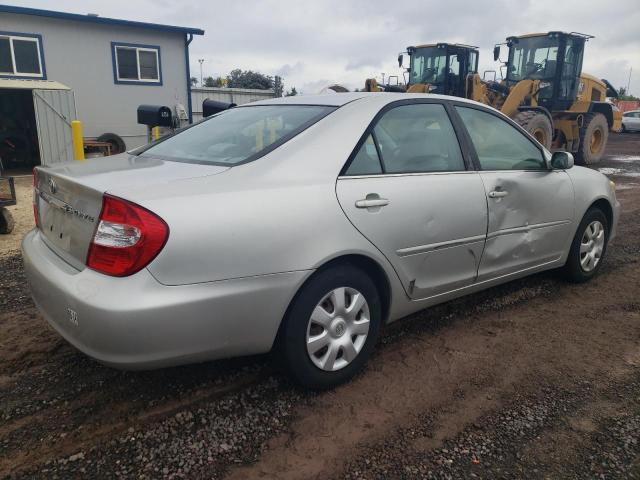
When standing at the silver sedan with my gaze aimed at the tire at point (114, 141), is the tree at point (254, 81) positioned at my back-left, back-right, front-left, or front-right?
front-right

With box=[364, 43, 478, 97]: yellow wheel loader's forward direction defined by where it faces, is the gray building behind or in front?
in front

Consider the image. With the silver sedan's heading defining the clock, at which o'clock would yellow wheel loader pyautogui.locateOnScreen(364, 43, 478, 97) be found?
The yellow wheel loader is roughly at 11 o'clock from the silver sedan.

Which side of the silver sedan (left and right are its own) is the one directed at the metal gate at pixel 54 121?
left

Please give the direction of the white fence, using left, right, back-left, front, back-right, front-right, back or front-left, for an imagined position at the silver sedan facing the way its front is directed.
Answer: front-left

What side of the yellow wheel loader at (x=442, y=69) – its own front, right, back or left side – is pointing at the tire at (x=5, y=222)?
front

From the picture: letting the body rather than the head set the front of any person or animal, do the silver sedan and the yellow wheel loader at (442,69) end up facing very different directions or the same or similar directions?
very different directions

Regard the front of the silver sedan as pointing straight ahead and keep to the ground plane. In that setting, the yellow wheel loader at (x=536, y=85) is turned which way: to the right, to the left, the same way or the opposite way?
the opposite way

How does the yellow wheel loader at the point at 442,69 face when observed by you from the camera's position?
facing the viewer and to the left of the viewer

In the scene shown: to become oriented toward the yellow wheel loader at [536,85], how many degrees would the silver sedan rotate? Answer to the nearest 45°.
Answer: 0° — it already faces it

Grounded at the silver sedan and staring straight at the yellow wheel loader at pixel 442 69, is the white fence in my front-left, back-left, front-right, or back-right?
front-left

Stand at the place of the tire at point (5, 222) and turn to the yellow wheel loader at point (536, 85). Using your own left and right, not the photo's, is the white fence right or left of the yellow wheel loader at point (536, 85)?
left
